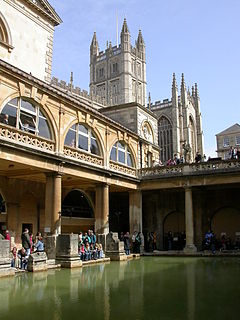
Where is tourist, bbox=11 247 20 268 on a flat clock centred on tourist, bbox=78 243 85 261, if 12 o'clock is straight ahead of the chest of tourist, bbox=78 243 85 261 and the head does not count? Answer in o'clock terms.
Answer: tourist, bbox=11 247 20 268 is roughly at 3 o'clock from tourist, bbox=78 243 85 261.

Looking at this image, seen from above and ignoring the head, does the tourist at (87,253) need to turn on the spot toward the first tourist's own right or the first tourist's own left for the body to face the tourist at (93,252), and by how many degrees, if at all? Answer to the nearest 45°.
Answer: approximately 90° to the first tourist's own left

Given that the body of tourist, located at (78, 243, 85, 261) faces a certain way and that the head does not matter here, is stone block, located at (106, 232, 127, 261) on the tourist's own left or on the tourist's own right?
on the tourist's own left

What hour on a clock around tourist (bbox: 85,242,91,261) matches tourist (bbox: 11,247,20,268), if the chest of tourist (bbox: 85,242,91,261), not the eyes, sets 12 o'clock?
tourist (bbox: 11,247,20,268) is roughly at 3 o'clock from tourist (bbox: 85,242,91,261).

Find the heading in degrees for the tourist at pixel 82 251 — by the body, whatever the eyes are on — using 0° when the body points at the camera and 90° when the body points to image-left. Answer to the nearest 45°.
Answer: approximately 315°

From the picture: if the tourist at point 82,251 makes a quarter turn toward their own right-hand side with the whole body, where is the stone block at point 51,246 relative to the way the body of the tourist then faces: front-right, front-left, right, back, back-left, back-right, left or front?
front

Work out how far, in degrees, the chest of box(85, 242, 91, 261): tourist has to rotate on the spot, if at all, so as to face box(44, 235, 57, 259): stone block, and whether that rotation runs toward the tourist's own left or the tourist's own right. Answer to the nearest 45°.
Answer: approximately 90° to the tourist's own right

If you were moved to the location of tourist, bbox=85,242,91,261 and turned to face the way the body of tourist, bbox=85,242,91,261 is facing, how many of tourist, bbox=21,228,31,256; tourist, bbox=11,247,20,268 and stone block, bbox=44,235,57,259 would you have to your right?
3

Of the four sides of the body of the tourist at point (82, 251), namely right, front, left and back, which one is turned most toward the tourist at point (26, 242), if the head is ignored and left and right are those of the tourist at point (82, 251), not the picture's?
right

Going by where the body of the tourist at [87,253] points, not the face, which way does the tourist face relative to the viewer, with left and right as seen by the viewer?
facing the viewer and to the right of the viewer

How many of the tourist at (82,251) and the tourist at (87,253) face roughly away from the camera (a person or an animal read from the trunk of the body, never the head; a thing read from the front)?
0

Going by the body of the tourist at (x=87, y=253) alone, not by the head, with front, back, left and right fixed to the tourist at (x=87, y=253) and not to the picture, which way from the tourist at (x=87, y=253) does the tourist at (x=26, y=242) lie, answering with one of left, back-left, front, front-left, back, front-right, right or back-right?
right

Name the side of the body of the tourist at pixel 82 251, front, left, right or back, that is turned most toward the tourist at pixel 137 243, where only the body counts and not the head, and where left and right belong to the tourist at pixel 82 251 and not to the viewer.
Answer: left

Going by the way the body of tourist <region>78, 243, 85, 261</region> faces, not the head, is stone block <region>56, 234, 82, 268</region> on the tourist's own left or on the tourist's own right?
on the tourist's own right
